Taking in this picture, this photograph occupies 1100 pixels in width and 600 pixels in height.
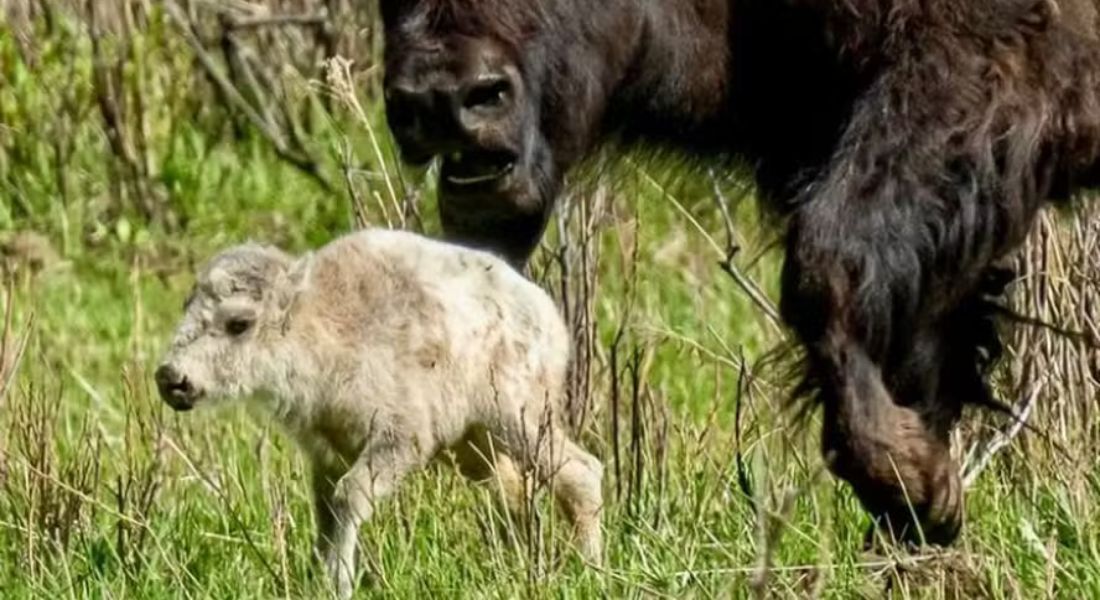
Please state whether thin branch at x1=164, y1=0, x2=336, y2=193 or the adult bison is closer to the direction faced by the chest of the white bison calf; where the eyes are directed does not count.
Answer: the thin branch

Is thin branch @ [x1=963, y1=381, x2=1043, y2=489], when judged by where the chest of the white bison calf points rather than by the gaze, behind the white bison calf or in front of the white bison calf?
behind

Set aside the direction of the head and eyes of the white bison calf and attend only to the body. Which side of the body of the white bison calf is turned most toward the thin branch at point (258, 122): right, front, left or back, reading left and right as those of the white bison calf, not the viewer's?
right

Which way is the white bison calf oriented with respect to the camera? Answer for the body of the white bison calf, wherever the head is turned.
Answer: to the viewer's left

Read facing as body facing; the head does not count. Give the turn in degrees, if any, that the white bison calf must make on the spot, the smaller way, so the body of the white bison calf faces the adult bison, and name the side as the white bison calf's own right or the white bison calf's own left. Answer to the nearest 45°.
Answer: approximately 180°

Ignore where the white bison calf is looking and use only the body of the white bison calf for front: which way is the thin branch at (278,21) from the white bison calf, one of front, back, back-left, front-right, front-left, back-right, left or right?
right
